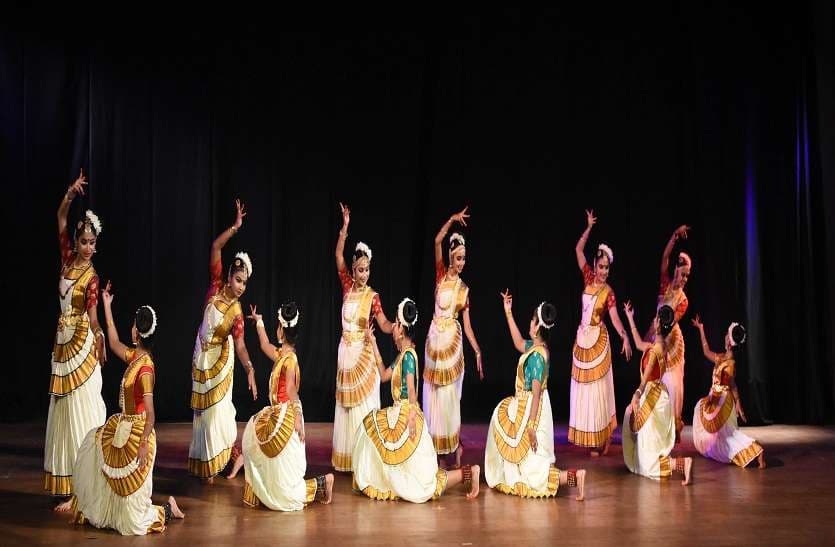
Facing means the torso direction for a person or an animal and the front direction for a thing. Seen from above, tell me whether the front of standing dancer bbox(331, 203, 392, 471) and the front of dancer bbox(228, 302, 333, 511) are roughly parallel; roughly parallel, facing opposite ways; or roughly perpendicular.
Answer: roughly perpendicular

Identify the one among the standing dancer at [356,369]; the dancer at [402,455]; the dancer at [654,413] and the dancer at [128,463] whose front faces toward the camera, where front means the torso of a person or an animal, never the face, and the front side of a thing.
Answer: the standing dancer

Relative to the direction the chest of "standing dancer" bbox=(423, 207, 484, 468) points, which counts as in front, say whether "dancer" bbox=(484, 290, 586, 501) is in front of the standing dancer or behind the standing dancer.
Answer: in front

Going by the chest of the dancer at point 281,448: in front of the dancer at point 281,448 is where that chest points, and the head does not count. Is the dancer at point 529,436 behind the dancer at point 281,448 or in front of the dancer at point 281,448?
behind

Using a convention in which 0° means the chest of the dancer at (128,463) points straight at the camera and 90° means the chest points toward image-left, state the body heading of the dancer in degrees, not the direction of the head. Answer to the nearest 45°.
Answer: approximately 90°

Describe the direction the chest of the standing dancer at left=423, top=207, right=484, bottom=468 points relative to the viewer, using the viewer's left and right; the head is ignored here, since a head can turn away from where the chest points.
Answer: facing the viewer

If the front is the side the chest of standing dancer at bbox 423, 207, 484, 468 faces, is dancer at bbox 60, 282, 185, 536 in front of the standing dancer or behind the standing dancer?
in front

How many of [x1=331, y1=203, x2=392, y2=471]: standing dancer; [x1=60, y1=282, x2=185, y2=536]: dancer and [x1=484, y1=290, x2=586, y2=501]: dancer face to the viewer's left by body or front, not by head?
2

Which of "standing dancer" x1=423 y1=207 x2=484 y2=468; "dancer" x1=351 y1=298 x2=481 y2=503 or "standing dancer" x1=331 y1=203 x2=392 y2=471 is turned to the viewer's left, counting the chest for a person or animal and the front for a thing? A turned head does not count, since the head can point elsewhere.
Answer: the dancer

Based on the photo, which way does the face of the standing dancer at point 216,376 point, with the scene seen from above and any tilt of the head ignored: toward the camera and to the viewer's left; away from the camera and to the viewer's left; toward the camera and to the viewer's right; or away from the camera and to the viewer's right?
toward the camera and to the viewer's right

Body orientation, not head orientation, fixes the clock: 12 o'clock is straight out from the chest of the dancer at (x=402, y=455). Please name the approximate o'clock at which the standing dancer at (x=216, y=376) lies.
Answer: The standing dancer is roughly at 1 o'clock from the dancer.

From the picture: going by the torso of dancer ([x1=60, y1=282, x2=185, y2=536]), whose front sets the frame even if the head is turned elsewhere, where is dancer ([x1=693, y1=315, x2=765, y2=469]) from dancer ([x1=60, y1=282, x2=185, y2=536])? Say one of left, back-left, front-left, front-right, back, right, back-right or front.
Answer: back

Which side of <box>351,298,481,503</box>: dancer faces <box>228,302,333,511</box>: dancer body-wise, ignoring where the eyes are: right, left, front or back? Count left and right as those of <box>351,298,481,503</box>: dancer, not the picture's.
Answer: front

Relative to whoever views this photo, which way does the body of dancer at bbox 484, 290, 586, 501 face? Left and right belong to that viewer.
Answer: facing to the left of the viewer

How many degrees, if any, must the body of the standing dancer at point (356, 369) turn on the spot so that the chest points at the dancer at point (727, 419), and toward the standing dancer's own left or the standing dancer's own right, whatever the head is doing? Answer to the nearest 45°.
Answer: approximately 90° to the standing dancer's own left

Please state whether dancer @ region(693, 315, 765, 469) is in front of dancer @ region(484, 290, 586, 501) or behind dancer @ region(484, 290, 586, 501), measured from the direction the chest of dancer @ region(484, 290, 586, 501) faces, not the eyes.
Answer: behind

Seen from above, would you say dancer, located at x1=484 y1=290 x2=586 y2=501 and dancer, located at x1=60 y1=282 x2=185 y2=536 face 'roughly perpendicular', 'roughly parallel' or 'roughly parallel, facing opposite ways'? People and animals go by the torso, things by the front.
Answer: roughly parallel

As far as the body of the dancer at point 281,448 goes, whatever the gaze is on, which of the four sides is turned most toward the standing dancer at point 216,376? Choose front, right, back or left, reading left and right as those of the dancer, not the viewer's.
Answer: right
